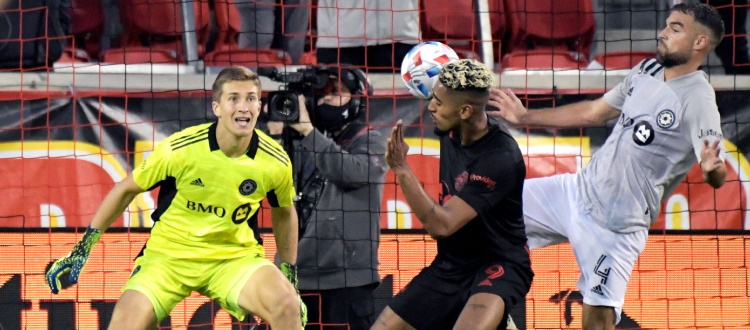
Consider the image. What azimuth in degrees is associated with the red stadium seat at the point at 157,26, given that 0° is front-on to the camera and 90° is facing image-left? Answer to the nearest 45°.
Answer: approximately 0°

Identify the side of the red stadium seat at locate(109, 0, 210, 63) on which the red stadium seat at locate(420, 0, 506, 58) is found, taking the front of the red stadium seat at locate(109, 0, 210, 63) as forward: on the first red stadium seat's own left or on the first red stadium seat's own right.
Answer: on the first red stadium seat's own left

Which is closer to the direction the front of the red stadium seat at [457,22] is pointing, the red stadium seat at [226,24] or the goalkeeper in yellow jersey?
the goalkeeper in yellow jersey

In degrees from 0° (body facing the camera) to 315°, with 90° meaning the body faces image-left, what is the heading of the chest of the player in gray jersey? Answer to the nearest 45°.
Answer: approximately 45°

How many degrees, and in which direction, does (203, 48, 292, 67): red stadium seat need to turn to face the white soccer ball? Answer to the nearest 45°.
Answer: approximately 45° to its left

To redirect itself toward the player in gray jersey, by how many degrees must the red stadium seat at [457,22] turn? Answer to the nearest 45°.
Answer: approximately 45° to its left

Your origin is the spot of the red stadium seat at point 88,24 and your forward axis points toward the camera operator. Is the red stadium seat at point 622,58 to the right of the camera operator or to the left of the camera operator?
left

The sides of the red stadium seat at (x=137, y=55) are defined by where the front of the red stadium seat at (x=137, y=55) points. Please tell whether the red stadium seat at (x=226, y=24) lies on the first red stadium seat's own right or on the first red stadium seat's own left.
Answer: on the first red stadium seat's own left
